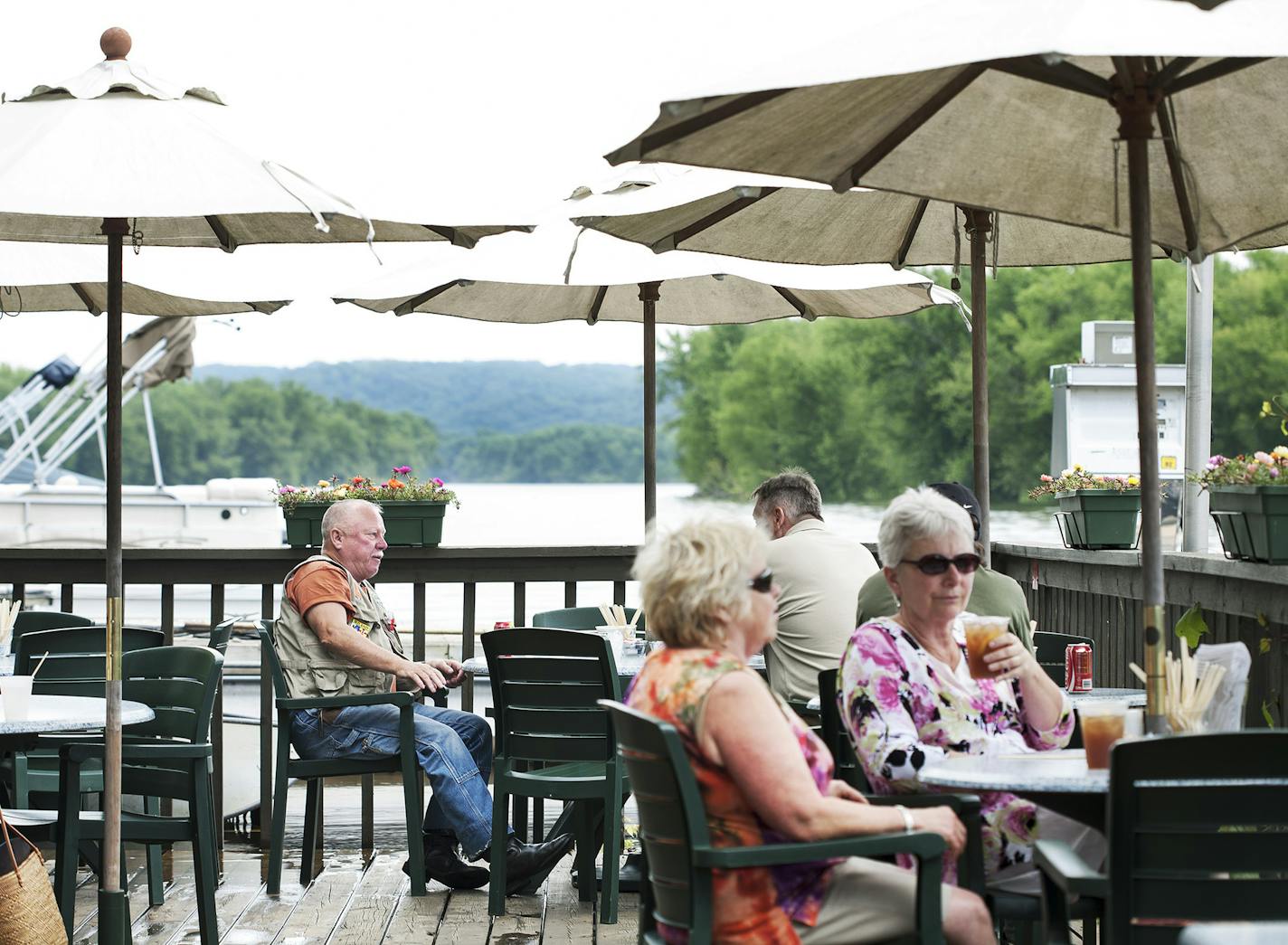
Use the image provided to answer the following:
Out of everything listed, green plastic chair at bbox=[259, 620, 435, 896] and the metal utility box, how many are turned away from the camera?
0

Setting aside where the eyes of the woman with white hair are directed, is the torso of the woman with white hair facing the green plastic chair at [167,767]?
no

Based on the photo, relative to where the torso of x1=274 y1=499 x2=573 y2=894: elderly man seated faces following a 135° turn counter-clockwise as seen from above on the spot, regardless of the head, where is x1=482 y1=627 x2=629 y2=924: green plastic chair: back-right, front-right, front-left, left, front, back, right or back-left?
back

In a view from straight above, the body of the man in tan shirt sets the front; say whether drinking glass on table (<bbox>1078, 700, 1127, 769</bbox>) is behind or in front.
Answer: behind

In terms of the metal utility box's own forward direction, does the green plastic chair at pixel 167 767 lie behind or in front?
in front

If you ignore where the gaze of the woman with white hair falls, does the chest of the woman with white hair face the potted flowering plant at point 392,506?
no

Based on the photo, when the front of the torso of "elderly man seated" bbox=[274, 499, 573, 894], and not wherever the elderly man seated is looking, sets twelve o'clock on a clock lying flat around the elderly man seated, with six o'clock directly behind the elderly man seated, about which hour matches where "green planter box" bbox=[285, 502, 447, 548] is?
The green planter box is roughly at 9 o'clock from the elderly man seated.

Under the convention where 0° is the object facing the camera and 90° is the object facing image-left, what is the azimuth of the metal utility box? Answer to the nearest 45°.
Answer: approximately 0°

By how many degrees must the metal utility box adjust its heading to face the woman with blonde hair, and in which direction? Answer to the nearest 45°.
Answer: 0° — it already faces them

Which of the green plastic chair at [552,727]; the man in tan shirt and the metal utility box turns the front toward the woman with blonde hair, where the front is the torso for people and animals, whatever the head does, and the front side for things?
the metal utility box

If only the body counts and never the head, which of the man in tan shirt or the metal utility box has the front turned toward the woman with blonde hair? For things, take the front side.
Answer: the metal utility box

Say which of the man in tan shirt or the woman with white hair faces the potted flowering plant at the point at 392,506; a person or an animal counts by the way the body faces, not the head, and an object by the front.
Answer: the man in tan shirt

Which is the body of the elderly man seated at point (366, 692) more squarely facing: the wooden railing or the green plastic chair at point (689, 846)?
the wooden railing

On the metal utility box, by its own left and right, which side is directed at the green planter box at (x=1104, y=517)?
front

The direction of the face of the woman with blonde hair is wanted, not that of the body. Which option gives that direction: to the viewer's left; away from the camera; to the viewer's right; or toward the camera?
to the viewer's right
